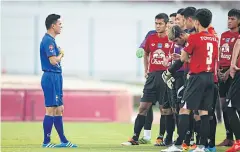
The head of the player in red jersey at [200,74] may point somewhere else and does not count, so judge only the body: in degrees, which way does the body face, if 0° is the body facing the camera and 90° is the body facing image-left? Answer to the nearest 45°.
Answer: approximately 135°

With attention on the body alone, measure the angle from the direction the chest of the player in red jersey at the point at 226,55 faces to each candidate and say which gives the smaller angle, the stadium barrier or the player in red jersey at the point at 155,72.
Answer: the player in red jersey

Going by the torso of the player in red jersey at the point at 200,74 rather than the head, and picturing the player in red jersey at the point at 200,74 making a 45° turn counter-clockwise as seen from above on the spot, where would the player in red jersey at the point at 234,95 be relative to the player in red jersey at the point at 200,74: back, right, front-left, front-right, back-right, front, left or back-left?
back-right

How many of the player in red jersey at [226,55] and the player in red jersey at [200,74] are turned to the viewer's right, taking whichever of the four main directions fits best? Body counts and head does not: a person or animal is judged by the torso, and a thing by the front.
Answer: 0

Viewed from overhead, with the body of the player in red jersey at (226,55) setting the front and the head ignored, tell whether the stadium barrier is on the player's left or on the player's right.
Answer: on the player's right

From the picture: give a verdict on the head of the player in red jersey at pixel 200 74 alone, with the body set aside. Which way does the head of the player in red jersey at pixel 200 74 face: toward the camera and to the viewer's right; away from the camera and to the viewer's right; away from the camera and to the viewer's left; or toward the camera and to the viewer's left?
away from the camera and to the viewer's left

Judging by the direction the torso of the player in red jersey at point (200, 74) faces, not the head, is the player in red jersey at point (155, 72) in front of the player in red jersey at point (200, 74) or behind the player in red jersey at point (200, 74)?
in front

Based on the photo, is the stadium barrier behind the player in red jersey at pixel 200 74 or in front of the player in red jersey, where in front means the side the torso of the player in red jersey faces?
in front
